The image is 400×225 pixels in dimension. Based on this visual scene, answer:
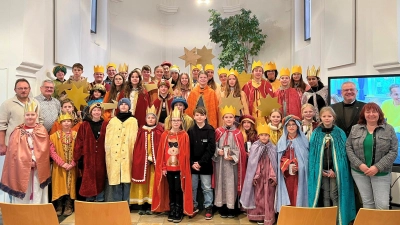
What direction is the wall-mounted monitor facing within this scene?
toward the camera

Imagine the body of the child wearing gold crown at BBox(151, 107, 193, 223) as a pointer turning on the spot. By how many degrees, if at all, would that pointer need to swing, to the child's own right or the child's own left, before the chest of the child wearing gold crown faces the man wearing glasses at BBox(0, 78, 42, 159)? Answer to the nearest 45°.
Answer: approximately 90° to the child's own right

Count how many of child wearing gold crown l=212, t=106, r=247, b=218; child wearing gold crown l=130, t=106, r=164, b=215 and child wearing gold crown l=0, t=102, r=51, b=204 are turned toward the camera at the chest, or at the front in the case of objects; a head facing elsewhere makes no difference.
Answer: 3

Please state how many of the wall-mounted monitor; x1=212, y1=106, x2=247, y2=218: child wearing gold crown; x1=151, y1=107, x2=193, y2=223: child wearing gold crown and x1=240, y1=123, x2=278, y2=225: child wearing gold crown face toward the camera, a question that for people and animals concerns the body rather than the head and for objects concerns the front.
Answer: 4

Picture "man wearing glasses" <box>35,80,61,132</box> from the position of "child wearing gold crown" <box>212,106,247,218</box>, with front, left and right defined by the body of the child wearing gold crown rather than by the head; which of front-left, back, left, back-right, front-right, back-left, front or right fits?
right

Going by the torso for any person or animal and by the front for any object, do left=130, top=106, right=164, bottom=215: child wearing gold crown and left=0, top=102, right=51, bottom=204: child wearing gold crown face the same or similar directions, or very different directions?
same or similar directions

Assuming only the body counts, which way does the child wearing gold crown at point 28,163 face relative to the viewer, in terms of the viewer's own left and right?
facing the viewer

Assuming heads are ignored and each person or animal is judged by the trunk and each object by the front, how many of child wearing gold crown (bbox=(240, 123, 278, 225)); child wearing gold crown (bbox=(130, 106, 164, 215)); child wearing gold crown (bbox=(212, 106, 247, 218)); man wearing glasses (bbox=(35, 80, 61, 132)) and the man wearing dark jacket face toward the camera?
5

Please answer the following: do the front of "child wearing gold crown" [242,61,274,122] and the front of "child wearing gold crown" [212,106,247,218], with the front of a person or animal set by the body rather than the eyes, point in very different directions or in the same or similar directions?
same or similar directions

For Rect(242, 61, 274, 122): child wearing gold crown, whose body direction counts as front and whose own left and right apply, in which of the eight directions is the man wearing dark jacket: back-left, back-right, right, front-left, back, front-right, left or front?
front-left

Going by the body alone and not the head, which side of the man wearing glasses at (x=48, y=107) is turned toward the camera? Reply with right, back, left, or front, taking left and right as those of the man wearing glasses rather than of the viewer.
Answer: front

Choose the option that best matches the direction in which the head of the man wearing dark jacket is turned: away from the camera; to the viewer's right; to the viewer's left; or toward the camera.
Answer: toward the camera

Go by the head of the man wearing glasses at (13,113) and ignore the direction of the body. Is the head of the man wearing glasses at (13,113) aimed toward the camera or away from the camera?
toward the camera
